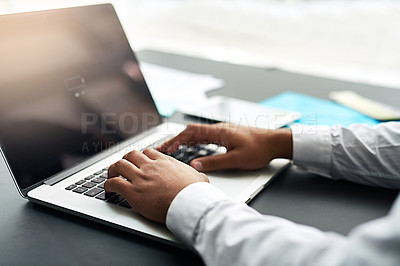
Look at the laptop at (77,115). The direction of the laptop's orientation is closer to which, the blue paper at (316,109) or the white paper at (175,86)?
the blue paper

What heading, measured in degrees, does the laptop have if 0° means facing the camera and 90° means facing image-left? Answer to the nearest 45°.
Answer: approximately 315°

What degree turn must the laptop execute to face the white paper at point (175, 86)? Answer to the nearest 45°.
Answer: approximately 90° to its left

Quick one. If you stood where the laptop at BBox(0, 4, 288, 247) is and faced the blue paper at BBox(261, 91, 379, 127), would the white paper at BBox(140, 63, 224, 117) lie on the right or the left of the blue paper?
left

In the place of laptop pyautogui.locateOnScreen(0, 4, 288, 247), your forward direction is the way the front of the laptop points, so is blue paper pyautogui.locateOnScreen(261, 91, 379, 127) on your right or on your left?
on your left
